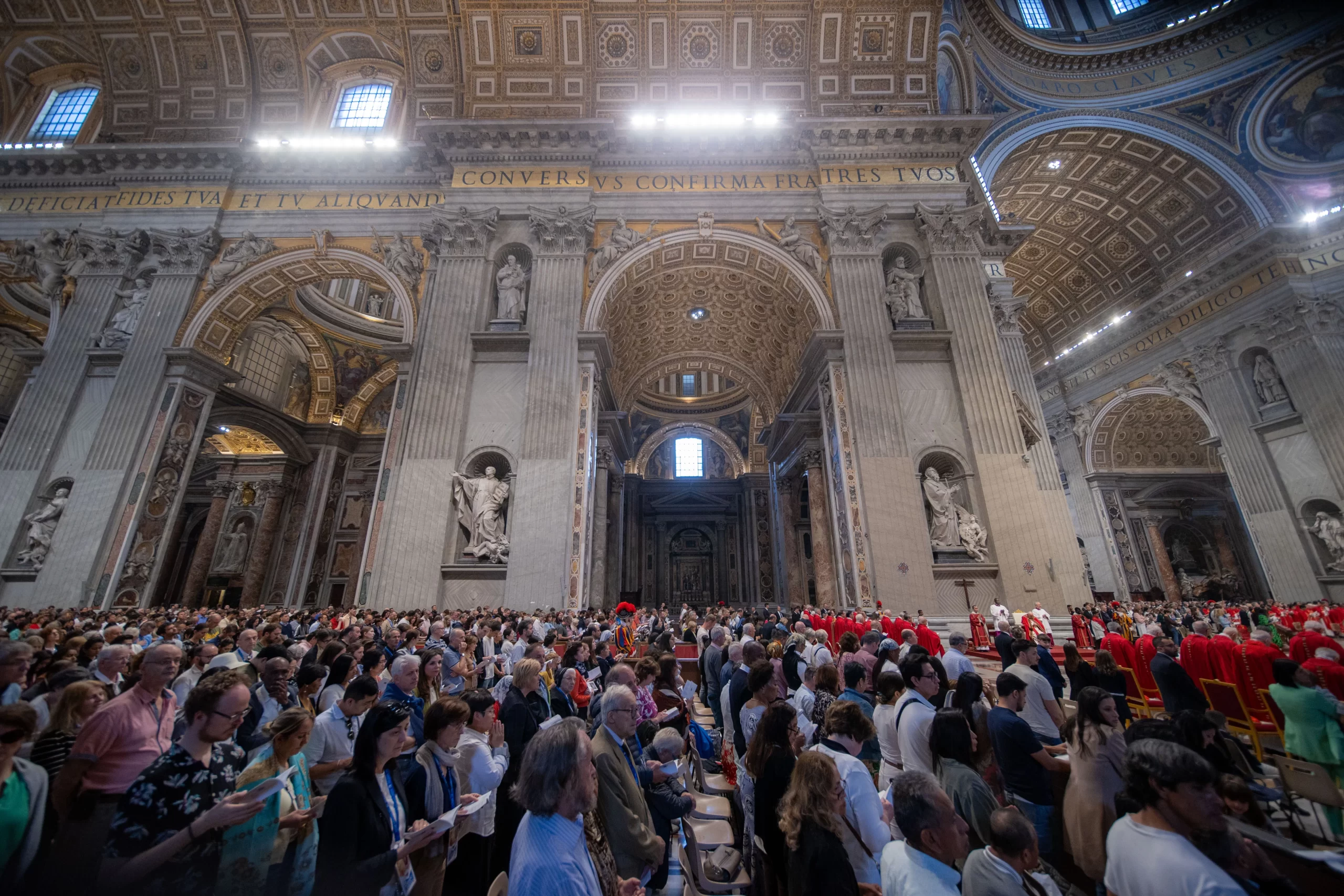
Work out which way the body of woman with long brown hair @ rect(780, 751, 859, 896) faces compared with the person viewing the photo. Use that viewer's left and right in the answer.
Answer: facing away from the viewer and to the right of the viewer

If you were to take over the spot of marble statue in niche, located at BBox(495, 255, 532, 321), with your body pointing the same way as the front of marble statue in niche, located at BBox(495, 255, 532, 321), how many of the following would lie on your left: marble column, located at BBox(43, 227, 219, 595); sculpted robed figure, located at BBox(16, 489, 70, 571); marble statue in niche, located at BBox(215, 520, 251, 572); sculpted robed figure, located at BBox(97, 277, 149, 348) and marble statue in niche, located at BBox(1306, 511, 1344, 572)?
1

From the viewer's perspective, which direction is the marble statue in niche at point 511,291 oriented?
toward the camera

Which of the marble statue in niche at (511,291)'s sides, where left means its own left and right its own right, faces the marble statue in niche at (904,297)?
left

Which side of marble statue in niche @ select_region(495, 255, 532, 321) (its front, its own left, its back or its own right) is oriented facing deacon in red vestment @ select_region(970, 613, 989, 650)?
left

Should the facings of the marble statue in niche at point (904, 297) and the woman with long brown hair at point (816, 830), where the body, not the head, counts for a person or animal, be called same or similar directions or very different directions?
very different directions

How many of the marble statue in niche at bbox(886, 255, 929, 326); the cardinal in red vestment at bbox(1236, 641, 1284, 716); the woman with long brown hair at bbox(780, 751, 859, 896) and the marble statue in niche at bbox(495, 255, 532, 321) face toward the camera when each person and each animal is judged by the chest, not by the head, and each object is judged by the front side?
2

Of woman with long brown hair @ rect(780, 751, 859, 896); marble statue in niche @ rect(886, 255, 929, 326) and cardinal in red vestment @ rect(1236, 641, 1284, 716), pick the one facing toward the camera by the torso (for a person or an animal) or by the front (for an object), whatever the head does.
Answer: the marble statue in niche

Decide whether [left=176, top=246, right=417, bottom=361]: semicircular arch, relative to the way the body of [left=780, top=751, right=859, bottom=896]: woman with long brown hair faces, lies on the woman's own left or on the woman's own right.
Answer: on the woman's own left

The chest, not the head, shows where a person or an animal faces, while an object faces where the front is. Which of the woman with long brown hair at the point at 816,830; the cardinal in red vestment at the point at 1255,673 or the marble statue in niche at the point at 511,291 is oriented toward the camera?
the marble statue in niche

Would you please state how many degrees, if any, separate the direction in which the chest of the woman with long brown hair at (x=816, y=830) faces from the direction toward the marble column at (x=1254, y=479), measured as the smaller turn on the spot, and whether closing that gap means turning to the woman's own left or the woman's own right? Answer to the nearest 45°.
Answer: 0° — they already face it

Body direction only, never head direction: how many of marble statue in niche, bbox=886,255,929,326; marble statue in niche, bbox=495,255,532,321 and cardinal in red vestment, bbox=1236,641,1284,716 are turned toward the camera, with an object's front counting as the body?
2
